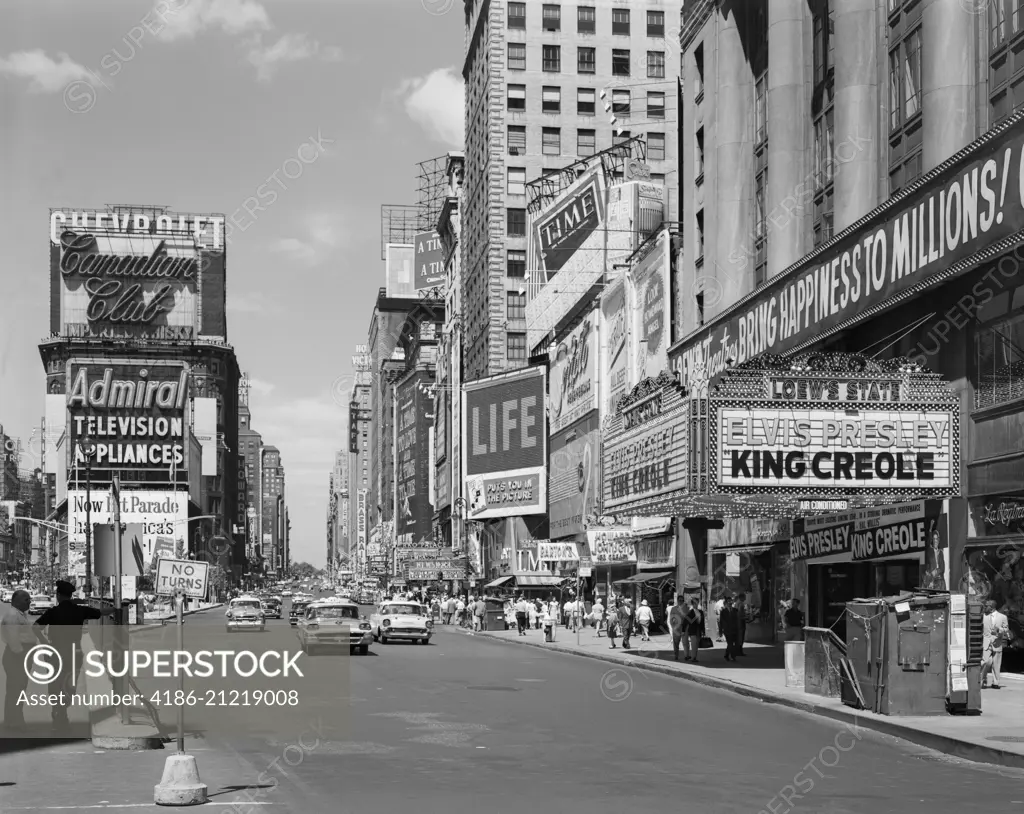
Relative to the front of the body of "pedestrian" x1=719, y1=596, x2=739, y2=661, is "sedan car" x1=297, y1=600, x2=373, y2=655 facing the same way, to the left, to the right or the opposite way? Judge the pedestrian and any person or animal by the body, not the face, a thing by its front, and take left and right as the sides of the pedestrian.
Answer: the same way

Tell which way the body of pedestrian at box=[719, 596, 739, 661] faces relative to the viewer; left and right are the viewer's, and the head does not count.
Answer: facing the viewer

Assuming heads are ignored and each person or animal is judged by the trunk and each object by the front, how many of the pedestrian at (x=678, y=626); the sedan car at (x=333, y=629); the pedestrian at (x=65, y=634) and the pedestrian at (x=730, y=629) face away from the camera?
1

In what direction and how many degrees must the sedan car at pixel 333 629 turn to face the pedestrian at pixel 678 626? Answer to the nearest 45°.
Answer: approximately 45° to its left

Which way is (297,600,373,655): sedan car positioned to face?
toward the camera
